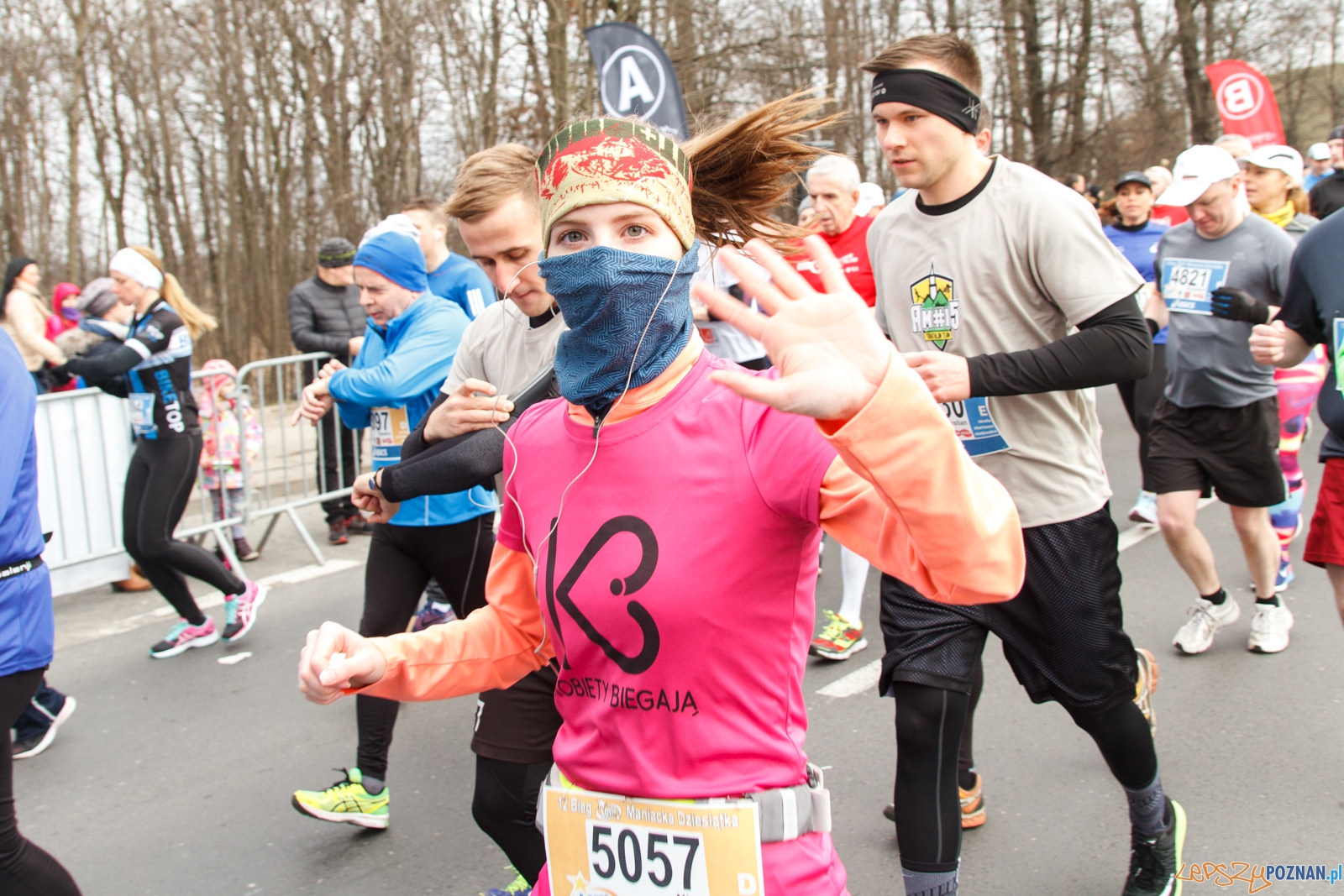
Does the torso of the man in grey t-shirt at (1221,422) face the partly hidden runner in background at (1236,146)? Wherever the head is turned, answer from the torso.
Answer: no

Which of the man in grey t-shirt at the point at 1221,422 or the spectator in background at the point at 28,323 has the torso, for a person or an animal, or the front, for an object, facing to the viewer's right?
the spectator in background

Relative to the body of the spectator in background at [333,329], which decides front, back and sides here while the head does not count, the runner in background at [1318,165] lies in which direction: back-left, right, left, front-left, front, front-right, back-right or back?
front-left

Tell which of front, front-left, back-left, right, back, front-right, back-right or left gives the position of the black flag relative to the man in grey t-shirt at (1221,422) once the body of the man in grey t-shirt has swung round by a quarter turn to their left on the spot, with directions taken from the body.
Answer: back

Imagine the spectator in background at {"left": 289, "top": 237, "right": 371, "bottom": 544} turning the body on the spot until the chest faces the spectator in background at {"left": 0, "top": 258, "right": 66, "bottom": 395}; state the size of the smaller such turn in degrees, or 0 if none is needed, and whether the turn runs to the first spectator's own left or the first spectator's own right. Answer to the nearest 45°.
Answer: approximately 135° to the first spectator's own right

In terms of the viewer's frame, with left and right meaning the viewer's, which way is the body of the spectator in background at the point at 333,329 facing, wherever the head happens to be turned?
facing the viewer and to the right of the viewer

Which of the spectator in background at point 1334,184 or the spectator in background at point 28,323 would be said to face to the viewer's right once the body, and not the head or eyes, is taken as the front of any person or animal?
the spectator in background at point 28,323

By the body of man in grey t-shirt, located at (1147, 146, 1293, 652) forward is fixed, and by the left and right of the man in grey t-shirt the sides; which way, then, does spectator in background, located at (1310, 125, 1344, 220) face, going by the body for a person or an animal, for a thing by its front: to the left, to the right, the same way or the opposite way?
the same way

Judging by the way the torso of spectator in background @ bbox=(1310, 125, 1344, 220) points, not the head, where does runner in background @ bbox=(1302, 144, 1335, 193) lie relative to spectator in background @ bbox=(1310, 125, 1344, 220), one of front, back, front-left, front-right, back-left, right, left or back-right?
back-right

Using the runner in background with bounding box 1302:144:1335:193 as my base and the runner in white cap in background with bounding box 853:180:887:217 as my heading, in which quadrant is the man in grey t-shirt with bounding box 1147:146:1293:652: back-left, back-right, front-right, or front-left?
front-left

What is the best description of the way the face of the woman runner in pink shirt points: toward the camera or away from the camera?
toward the camera

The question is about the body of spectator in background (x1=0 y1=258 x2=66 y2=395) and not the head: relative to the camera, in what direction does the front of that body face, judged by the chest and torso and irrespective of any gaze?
to the viewer's right

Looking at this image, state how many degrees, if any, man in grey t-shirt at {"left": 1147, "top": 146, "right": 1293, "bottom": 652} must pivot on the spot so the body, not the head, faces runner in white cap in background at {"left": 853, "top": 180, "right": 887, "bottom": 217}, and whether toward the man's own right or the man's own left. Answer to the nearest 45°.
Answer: approximately 90° to the man's own right

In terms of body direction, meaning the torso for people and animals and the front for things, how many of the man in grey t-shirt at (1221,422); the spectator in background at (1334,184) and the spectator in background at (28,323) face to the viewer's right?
1

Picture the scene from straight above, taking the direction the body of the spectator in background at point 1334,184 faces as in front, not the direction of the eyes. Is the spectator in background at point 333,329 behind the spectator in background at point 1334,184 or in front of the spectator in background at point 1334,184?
in front

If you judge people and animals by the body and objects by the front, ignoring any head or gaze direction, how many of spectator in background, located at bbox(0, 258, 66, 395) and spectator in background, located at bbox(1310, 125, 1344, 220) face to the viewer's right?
1

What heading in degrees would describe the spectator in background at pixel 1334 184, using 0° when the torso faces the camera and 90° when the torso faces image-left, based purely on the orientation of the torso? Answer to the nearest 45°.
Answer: approximately 45°
